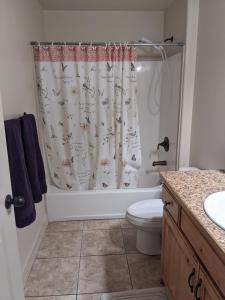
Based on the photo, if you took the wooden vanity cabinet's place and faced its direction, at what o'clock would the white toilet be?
The white toilet is roughly at 2 o'clock from the wooden vanity cabinet.

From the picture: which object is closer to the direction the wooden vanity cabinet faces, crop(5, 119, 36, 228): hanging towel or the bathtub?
the hanging towel

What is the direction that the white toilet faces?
to the viewer's left

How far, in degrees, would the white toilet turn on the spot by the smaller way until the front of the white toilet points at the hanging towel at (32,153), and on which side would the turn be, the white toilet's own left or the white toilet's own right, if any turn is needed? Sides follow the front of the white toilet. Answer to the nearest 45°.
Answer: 0° — it already faces it

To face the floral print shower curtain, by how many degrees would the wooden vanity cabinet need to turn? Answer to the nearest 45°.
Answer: approximately 45° to its right

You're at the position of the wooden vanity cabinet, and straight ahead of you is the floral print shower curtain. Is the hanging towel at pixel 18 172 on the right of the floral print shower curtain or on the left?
left

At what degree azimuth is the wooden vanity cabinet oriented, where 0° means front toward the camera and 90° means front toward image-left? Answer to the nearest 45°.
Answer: approximately 90°

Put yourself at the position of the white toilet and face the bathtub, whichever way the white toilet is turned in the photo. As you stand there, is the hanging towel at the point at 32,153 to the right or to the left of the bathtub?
left

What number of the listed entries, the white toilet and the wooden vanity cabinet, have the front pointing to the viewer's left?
2

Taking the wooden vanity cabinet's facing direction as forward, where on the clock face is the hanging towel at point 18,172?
The hanging towel is roughly at 12 o'clock from the wooden vanity cabinet.

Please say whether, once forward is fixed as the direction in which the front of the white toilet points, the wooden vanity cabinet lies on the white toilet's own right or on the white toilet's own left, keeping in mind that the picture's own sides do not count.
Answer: on the white toilet's own left
